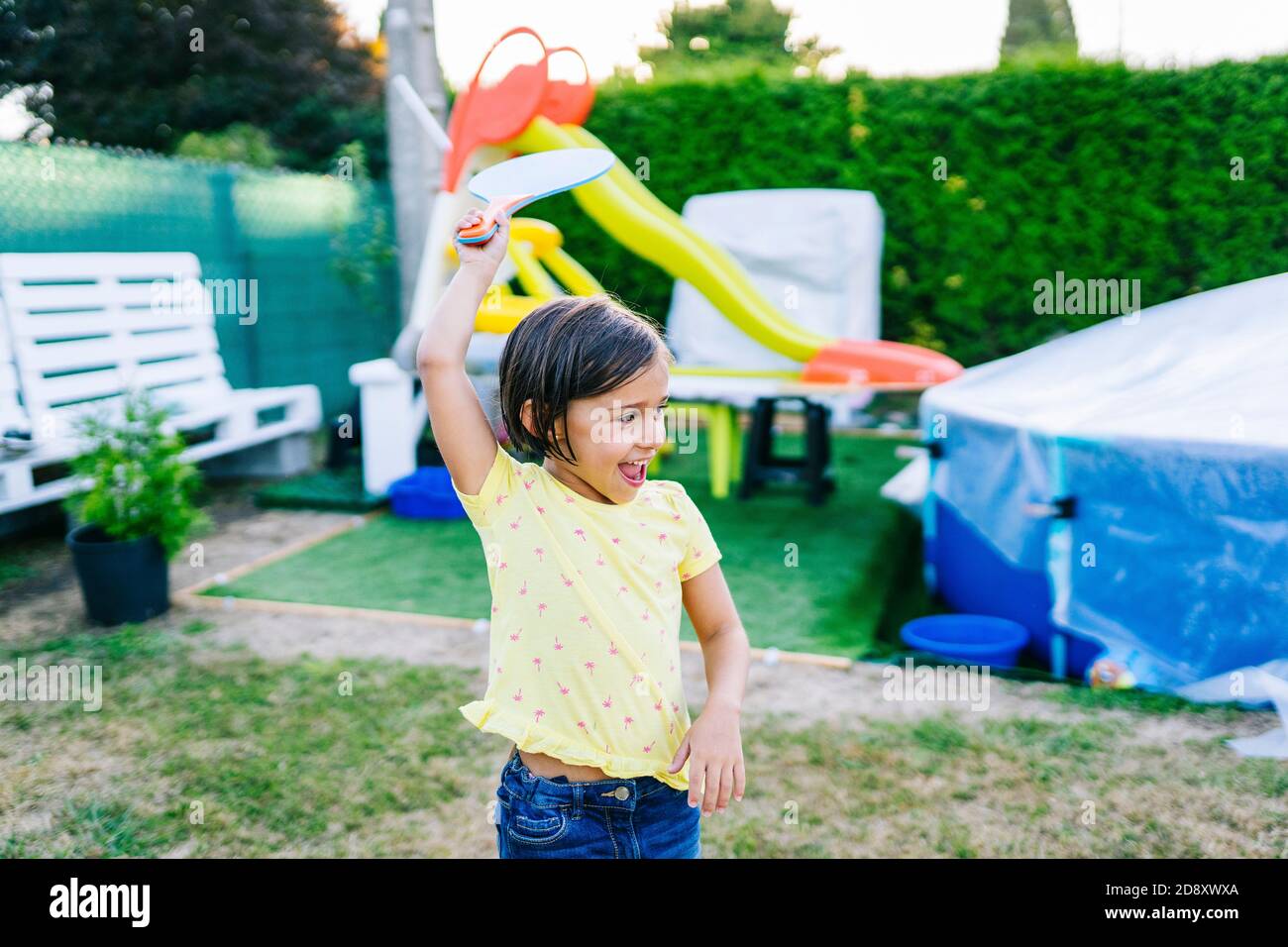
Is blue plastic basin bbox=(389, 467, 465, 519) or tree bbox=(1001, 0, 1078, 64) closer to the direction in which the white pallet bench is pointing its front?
the blue plastic basin

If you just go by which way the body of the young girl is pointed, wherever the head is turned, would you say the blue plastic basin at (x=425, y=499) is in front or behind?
behind

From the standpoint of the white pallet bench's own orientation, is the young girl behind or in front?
in front

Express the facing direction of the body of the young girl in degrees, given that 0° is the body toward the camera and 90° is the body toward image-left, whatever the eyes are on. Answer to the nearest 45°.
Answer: approximately 315°

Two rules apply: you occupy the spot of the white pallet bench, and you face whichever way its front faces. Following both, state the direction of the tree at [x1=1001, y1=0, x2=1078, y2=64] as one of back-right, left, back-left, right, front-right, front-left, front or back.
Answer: left

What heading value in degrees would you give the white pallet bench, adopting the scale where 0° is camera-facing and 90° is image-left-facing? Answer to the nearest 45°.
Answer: approximately 315°

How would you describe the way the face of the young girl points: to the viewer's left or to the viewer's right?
to the viewer's right

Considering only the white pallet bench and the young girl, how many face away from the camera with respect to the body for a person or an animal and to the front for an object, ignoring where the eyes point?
0

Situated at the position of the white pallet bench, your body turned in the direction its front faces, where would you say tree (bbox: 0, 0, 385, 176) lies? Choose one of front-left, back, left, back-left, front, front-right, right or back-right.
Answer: back-left

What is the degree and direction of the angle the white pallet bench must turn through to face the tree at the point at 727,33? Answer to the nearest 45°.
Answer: approximately 90° to its left

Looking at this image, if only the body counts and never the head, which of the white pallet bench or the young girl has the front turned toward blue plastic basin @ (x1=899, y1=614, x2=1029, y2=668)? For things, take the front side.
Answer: the white pallet bench

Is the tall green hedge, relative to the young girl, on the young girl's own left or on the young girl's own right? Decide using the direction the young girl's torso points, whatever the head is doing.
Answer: on the young girl's own left

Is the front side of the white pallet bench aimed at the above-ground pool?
yes
